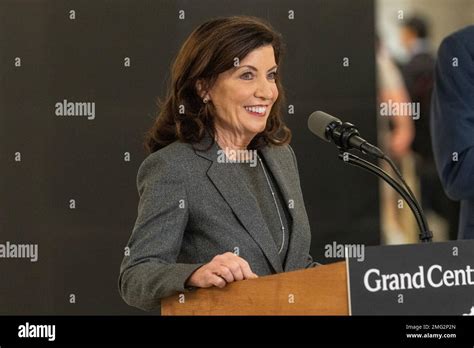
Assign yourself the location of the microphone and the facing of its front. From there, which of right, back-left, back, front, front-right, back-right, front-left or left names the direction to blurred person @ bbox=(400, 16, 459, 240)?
right

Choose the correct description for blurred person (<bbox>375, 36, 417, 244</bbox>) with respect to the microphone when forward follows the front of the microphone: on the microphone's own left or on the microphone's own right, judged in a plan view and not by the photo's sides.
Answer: on the microphone's own right

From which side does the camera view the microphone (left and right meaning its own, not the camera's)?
left

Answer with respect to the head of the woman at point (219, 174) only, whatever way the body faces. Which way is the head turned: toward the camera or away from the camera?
toward the camera

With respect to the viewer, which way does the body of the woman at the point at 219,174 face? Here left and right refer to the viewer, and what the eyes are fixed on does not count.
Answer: facing the viewer and to the right of the viewer
